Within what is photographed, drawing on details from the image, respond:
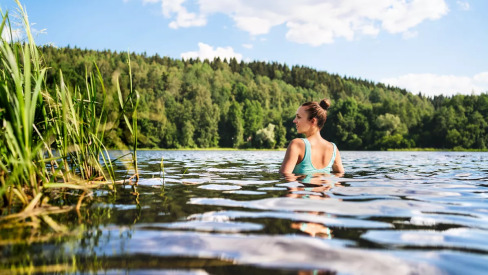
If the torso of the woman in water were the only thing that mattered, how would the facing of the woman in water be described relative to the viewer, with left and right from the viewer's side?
facing away from the viewer and to the left of the viewer
